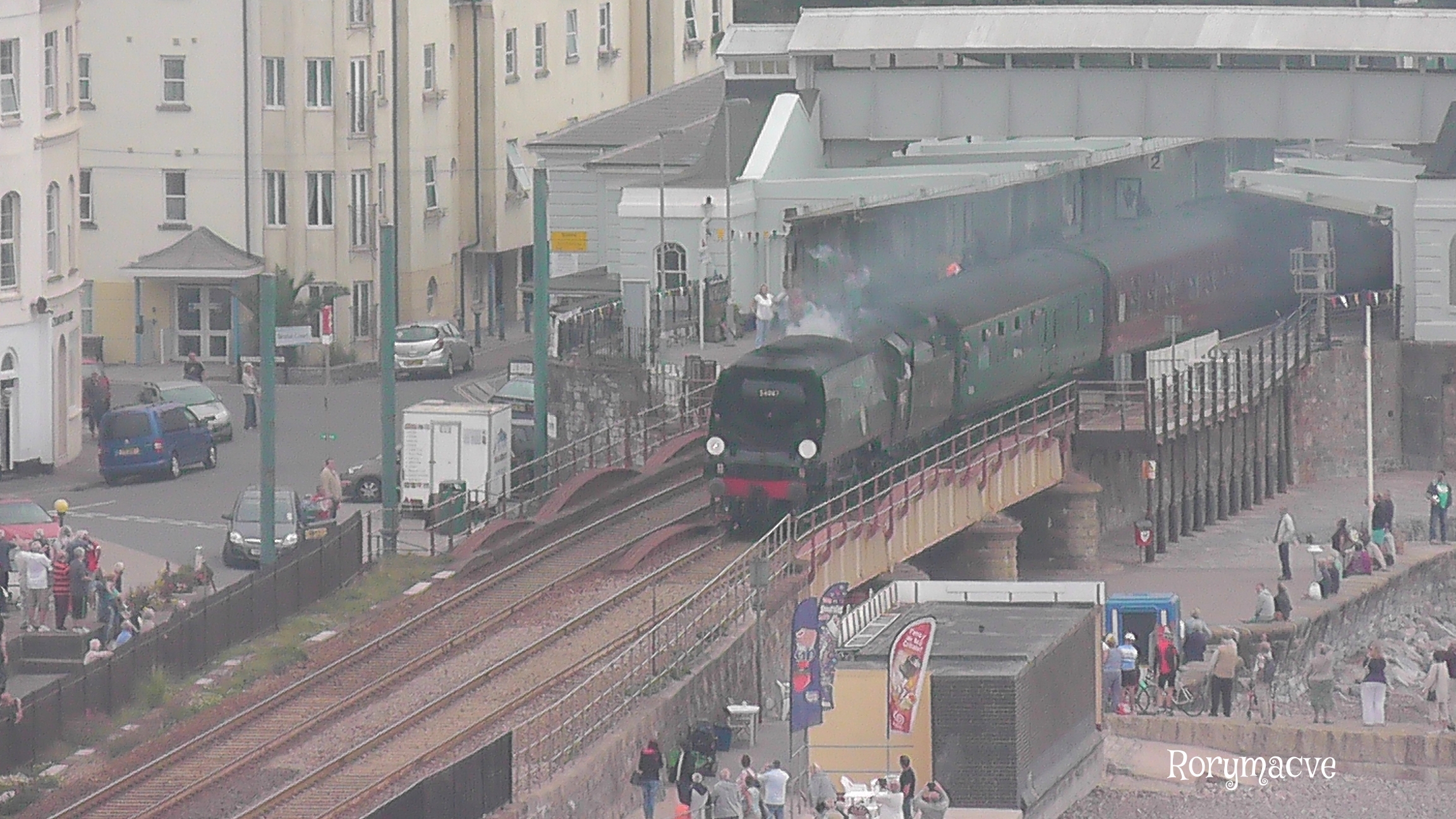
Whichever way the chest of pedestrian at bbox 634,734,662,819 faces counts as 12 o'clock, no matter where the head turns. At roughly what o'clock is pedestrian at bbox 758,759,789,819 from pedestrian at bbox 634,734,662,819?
pedestrian at bbox 758,759,789,819 is roughly at 4 o'clock from pedestrian at bbox 634,734,662,819.

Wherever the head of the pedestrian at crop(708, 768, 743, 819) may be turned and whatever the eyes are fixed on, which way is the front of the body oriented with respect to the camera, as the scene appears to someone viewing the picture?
away from the camera

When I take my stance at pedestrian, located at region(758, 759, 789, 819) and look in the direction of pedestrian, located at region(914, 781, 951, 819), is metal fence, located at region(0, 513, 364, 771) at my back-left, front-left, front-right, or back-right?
back-left

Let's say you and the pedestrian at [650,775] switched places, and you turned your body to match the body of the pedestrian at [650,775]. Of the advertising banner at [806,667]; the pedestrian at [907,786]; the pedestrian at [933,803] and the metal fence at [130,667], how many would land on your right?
3

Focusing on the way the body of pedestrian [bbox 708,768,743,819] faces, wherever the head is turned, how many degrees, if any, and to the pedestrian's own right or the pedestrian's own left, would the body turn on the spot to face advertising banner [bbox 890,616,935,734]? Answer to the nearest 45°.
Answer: approximately 45° to the pedestrian's own right

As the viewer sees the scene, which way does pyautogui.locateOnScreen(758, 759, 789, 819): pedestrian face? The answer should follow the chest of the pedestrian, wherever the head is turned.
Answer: away from the camera

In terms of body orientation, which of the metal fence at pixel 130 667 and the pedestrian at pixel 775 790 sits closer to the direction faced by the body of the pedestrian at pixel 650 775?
the metal fence

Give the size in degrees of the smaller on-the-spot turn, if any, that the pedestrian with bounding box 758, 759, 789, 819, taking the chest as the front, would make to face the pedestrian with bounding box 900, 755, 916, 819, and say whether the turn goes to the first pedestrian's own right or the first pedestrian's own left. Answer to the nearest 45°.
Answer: approximately 45° to the first pedestrian's own right

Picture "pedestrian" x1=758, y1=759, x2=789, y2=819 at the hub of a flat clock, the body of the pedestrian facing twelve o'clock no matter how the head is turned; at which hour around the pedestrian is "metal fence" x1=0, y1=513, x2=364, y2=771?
The metal fence is roughly at 10 o'clock from the pedestrian.

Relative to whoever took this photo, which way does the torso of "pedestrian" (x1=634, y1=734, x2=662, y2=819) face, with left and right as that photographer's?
facing away from the viewer
